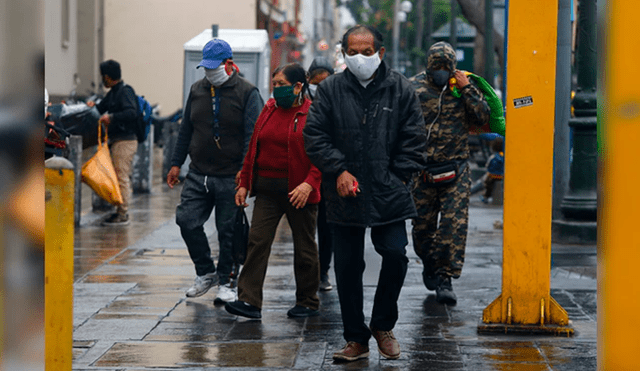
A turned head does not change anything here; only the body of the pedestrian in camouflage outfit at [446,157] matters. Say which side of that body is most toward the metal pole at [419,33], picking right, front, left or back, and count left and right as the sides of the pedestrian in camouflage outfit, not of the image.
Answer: back

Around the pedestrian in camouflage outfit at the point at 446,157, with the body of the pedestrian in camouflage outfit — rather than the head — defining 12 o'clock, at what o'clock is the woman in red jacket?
The woman in red jacket is roughly at 2 o'clock from the pedestrian in camouflage outfit.

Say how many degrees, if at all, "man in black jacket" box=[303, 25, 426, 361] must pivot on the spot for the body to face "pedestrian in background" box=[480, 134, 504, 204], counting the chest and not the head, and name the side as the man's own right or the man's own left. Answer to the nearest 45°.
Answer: approximately 180°

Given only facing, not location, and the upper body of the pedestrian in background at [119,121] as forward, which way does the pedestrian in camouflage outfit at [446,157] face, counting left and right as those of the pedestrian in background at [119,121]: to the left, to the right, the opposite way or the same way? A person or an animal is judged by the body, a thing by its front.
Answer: to the left

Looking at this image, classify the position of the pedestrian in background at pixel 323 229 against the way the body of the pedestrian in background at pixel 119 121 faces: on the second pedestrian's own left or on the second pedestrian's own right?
on the second pedestrian's own left

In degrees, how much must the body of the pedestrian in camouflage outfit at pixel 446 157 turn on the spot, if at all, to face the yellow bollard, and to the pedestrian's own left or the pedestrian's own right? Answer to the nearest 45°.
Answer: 0° — they already face it

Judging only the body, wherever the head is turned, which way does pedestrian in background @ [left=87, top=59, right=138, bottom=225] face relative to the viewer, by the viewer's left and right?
facing to the left of the viewer

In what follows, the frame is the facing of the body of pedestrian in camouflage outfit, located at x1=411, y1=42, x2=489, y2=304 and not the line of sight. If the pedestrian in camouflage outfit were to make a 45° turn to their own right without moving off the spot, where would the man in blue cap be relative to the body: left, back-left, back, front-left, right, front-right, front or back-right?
front-right

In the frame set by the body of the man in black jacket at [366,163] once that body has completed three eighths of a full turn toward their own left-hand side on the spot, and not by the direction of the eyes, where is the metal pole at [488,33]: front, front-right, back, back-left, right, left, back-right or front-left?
front-left

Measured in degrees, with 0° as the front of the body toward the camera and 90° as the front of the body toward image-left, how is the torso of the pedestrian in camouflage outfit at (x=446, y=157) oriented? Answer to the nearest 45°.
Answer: approximately 0°
